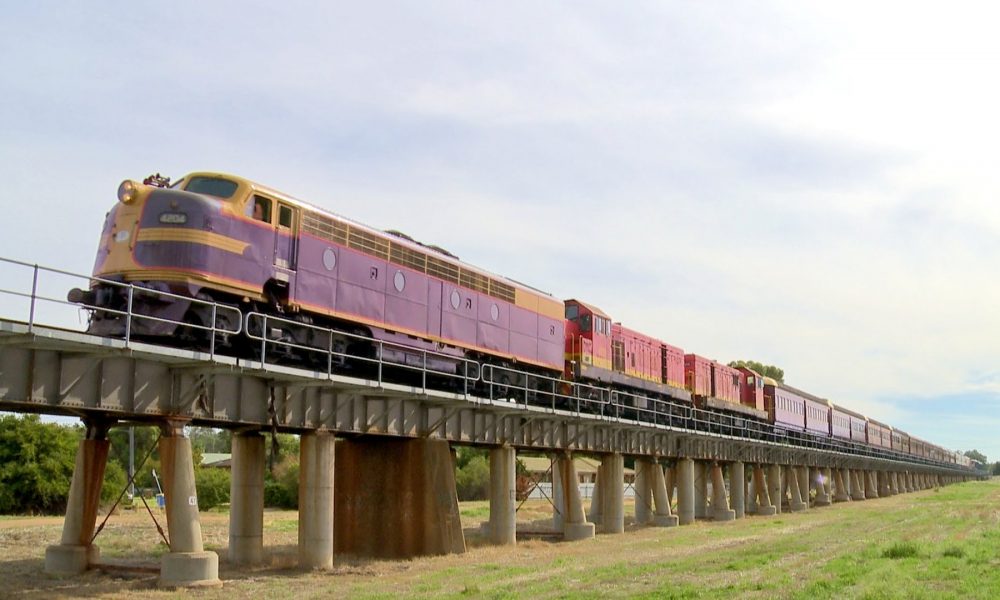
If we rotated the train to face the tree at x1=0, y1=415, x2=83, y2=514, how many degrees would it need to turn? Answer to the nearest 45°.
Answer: approximately 90° to its right

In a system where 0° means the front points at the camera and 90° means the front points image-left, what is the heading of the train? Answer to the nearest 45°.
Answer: approximately 45°
